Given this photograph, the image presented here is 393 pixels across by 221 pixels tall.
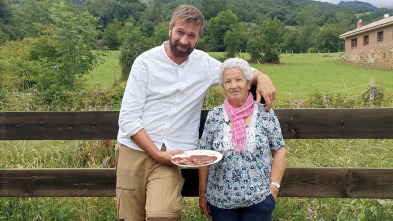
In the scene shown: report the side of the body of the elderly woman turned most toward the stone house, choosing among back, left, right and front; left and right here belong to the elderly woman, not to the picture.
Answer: back

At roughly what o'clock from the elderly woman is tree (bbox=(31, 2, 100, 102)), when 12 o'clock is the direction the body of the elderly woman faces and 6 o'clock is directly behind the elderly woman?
The tree is roughly at 5 o'clock from the elderly woman.

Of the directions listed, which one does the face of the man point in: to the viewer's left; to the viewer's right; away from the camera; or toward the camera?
toward the camera

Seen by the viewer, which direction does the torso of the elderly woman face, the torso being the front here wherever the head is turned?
toward the camera

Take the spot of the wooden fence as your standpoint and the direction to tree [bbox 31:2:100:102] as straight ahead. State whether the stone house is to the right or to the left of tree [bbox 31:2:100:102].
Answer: right
